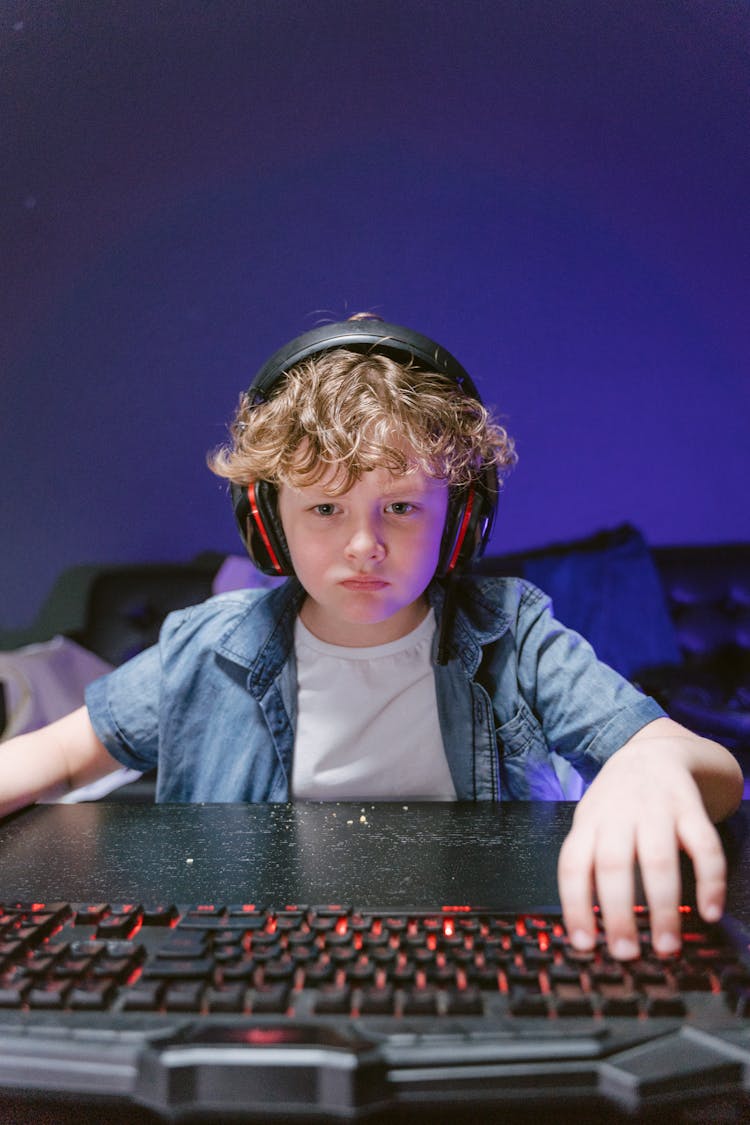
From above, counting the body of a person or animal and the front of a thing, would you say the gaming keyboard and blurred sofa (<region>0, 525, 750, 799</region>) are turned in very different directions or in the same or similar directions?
very different directions

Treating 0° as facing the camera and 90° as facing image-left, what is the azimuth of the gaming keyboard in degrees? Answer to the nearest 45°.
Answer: approximately 180°

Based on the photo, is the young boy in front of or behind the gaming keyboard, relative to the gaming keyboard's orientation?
in front

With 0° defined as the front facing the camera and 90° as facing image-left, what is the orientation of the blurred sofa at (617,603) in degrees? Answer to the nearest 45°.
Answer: approximately 0°

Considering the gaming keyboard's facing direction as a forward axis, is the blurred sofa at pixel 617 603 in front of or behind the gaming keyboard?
in front

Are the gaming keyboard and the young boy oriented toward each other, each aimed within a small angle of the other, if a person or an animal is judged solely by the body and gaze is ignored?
yes

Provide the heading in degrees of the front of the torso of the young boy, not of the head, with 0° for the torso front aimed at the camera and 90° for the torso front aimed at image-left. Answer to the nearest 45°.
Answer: approximately 0°

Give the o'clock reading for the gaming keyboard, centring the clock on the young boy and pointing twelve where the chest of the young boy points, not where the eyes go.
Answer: The gaming keyboard is roughly at 12 o'clock from the young boy.

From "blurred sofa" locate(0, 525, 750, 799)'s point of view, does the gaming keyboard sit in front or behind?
in front
